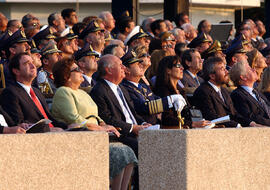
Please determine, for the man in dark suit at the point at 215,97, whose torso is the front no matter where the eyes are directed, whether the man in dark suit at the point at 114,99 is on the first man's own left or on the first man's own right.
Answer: on the first man's own right

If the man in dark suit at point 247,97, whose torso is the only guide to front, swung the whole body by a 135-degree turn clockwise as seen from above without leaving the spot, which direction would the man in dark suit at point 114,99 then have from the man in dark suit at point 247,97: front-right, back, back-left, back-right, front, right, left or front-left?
front-left

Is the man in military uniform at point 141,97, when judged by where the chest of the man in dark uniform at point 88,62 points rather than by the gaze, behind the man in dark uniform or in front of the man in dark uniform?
in front

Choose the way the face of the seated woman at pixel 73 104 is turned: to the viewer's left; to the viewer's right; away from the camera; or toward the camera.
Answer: to the viewer's right

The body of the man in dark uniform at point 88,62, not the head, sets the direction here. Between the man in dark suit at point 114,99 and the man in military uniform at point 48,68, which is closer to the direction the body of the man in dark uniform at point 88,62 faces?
the man in dark suit

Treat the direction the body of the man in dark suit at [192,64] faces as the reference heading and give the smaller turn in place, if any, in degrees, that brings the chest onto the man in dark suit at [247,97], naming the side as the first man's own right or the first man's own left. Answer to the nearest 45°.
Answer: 0° — they already face them

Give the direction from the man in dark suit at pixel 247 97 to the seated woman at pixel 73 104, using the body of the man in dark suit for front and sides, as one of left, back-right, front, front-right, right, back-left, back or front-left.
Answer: right

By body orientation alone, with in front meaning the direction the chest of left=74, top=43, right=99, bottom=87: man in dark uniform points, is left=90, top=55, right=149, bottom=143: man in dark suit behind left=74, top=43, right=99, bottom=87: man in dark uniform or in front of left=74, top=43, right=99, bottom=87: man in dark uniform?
in front

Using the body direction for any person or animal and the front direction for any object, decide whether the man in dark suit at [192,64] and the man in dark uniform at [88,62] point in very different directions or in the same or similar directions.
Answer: same or similar directions

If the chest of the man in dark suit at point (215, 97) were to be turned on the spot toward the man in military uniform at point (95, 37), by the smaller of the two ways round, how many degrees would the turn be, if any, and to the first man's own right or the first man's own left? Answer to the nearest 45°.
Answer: approximately 180°

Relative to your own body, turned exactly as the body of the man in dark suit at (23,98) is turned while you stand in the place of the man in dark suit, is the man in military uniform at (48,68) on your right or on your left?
on your left

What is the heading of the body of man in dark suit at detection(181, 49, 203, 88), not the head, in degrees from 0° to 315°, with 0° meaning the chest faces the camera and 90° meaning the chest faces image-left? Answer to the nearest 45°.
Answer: approximately 315°
